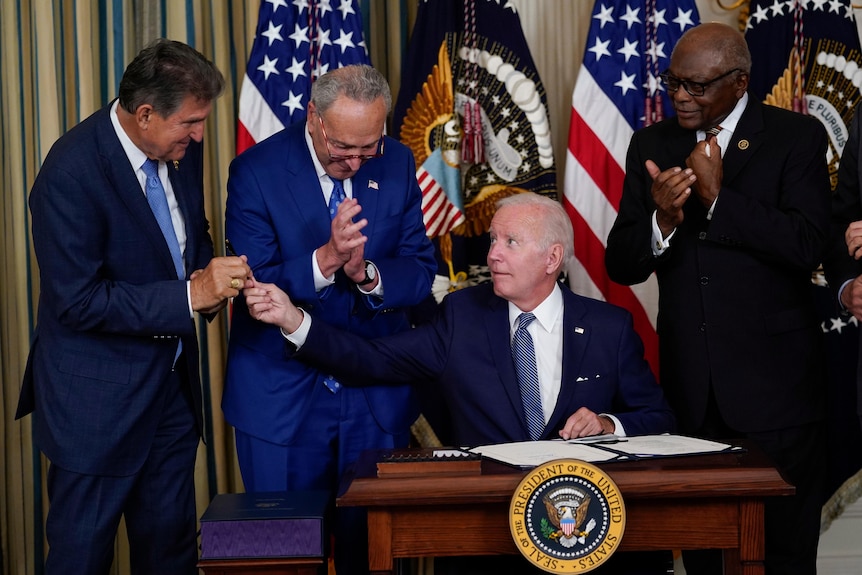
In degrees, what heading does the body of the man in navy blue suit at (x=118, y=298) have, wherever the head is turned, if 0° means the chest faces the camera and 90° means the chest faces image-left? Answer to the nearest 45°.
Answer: approximately 315°

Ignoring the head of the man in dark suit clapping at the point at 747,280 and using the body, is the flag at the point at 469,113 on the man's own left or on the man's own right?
on the man's own right

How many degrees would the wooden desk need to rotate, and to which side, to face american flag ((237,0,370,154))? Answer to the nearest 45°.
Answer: approximately 135° to its right

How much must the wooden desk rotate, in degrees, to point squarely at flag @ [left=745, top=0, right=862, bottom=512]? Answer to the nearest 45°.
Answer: approximately 135° to its left

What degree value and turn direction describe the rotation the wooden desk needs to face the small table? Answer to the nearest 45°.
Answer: approximately 90° to its right

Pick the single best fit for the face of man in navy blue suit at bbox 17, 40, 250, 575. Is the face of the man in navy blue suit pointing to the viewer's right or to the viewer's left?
to the viewer's right

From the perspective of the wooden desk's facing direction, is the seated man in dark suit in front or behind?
behind

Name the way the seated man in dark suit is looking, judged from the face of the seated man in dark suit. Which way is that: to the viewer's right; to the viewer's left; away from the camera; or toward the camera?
to the viewer's left

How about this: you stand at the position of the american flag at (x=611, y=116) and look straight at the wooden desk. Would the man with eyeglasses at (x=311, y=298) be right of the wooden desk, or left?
right
